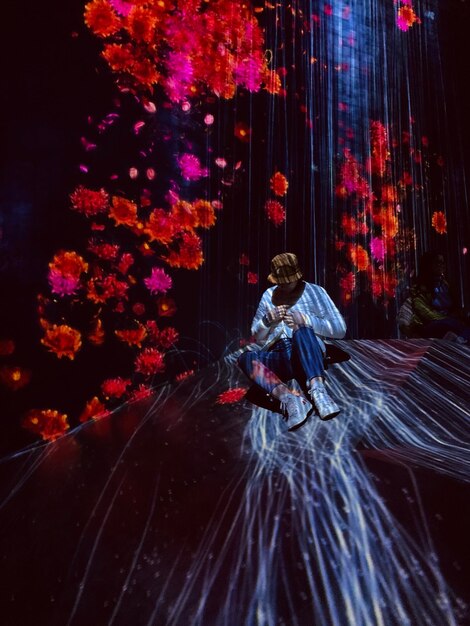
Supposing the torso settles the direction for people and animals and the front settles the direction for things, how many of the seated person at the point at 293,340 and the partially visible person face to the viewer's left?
0

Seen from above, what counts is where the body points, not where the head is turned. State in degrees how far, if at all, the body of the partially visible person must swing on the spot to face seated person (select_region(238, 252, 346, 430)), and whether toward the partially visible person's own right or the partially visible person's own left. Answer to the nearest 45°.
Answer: approximately 45° to the partially visible person's own right

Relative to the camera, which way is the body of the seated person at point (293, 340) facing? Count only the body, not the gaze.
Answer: toward the camera

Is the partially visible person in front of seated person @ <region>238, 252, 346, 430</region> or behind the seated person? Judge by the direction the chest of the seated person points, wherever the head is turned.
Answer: behind
